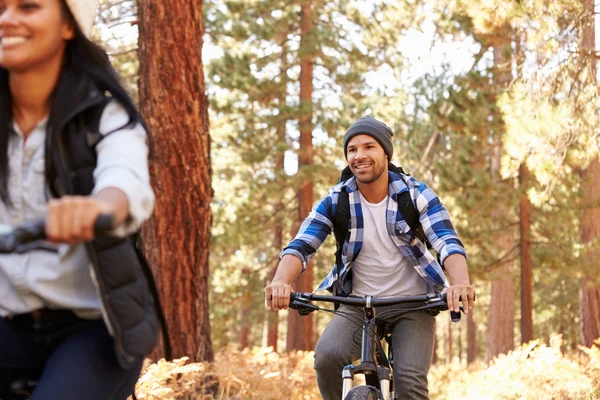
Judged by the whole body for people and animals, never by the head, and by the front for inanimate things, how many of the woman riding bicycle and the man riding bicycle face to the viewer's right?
0

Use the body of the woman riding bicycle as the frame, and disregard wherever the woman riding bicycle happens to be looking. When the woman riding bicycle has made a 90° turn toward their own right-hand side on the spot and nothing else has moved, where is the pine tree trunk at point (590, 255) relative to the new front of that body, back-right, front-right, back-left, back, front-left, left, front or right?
right

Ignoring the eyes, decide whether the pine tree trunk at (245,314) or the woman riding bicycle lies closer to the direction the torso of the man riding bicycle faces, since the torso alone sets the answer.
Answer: the woman riding bicycle

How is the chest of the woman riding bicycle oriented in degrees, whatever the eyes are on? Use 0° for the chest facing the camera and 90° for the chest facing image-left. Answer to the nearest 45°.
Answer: approximately 45°

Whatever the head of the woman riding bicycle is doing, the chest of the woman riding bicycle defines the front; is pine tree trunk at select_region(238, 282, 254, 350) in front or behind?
behind

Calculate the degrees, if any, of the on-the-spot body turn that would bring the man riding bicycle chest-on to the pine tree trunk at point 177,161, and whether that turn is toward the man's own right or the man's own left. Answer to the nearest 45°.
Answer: approximately 135° to the man's own right

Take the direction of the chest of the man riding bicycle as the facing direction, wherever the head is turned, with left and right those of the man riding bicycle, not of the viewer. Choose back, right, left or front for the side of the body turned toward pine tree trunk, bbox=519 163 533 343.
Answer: back

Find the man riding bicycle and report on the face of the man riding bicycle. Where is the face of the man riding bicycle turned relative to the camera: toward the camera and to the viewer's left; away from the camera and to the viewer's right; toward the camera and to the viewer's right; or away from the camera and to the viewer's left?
toward the camera and to the viewer's left

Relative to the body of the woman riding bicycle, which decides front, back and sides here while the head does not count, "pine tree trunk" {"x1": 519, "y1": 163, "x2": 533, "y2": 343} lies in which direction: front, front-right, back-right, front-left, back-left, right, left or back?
back

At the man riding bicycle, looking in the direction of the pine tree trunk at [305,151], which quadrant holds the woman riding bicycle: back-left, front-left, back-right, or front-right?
back-left

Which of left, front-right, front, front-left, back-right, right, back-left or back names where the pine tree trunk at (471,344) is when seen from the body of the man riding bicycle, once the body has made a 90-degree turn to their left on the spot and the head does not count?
left

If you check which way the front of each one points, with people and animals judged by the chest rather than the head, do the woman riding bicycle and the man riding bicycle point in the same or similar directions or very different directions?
same or similar directions

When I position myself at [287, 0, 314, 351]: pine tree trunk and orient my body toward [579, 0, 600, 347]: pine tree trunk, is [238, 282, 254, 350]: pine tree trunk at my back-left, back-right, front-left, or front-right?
back-left

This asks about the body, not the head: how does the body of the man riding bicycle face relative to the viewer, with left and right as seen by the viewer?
facing the viewer
